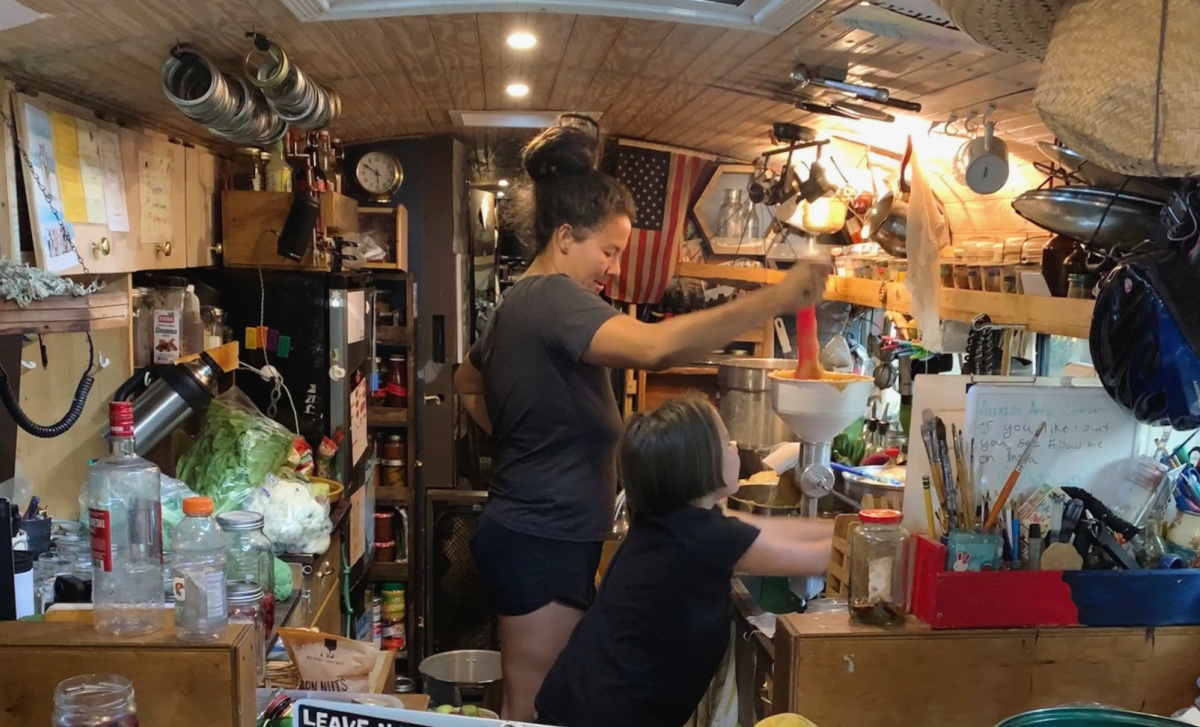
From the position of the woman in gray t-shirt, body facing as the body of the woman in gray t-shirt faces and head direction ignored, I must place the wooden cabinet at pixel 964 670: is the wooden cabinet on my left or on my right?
on my right

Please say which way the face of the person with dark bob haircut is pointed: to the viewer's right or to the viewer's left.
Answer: to the viewer's right

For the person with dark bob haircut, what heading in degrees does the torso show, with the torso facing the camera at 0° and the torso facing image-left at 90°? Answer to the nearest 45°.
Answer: approximately 225°

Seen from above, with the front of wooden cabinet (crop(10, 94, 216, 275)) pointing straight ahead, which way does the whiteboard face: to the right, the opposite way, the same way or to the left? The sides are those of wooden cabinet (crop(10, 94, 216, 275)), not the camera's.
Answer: to the right

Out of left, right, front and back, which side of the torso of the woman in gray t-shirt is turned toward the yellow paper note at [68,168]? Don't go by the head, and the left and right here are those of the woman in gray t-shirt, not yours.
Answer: back

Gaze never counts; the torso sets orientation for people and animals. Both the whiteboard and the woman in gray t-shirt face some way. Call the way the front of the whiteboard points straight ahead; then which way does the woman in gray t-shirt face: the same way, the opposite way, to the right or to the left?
to the left

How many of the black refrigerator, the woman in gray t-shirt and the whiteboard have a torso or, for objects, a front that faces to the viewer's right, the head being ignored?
2

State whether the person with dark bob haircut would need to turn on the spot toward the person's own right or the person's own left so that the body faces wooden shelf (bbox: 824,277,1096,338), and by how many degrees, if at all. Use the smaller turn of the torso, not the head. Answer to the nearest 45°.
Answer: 0° — they already face it
